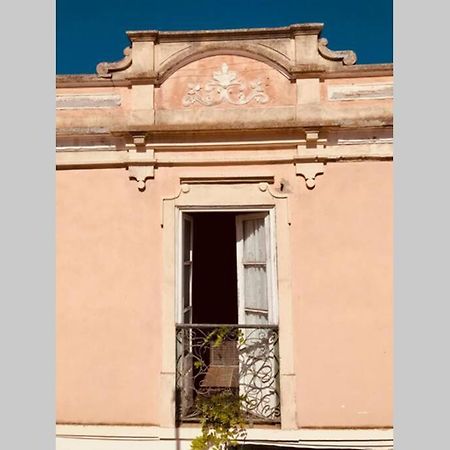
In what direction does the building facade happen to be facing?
toward the camera
